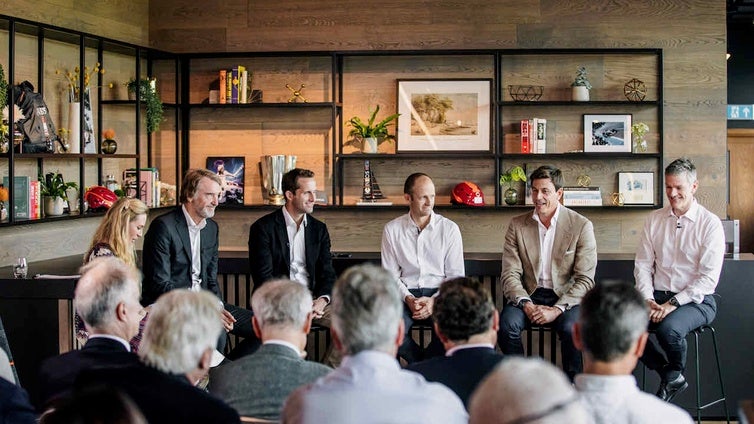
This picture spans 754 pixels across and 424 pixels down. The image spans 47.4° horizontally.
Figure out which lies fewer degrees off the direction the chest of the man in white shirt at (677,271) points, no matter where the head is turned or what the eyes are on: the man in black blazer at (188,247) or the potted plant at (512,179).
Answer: the man in black blazer

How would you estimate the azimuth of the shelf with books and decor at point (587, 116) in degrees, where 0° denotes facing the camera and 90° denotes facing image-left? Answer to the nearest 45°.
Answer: approximately 0°

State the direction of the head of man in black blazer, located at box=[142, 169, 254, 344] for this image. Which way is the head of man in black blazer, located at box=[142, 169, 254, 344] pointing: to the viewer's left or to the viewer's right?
to the viewer's right

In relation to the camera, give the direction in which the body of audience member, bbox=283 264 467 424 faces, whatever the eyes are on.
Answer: away from the camera

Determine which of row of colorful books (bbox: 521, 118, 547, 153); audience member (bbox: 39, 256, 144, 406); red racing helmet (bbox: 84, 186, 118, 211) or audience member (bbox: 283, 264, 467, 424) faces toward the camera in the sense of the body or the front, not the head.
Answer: the row of colorful books

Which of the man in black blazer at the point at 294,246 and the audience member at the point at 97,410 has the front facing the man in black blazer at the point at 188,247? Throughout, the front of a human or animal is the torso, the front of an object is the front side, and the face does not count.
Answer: the audience member

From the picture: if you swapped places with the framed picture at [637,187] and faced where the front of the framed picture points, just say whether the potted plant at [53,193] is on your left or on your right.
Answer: on your right

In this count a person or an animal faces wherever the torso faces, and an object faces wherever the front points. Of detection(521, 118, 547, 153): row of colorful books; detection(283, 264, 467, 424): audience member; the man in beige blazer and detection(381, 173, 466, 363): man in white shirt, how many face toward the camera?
3

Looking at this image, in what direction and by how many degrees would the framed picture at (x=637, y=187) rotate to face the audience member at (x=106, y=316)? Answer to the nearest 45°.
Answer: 0° — it already faces them

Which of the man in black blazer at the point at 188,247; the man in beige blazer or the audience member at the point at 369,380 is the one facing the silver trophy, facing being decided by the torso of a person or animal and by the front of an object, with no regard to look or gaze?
the audience member

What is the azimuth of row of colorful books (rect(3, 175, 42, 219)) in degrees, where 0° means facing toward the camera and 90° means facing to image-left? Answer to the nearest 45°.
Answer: approximately 315°

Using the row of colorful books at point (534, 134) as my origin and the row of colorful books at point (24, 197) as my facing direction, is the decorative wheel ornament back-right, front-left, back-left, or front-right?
back-left
